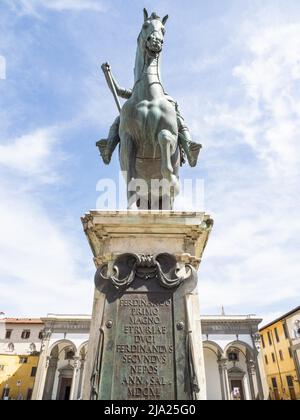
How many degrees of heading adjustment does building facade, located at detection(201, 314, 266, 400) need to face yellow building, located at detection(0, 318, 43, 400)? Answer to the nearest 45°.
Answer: approximately 90° to its right

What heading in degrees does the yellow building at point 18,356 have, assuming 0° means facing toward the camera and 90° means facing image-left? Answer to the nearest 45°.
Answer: approximately 0°

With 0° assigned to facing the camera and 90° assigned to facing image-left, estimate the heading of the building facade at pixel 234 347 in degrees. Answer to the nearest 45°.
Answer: approximately 0°

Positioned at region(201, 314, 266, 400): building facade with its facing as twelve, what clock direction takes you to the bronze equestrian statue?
The bronze equestrian statue is roughly at 12 o'clock from the building facade.

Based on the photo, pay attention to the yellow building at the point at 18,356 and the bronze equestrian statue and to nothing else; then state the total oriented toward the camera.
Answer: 2

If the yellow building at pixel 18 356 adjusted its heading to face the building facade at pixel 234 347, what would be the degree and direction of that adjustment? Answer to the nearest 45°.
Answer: approximately 45° to its left

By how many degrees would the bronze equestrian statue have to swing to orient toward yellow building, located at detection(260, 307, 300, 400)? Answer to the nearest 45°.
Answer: approximately 135° to its left

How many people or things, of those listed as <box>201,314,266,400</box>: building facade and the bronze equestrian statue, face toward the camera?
2
